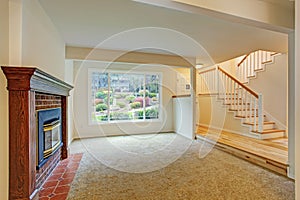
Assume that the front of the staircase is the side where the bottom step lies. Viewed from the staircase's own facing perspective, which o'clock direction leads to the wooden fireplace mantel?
The wooden fireplace mantel is roughly at 2 o'clock from the staircase.

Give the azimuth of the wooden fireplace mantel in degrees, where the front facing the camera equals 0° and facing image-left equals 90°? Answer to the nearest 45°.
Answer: approximately 315°

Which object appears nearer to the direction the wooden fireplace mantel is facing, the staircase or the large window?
the staircase

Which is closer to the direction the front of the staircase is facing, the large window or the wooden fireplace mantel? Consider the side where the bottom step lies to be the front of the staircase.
the wooden fireplace mantel
